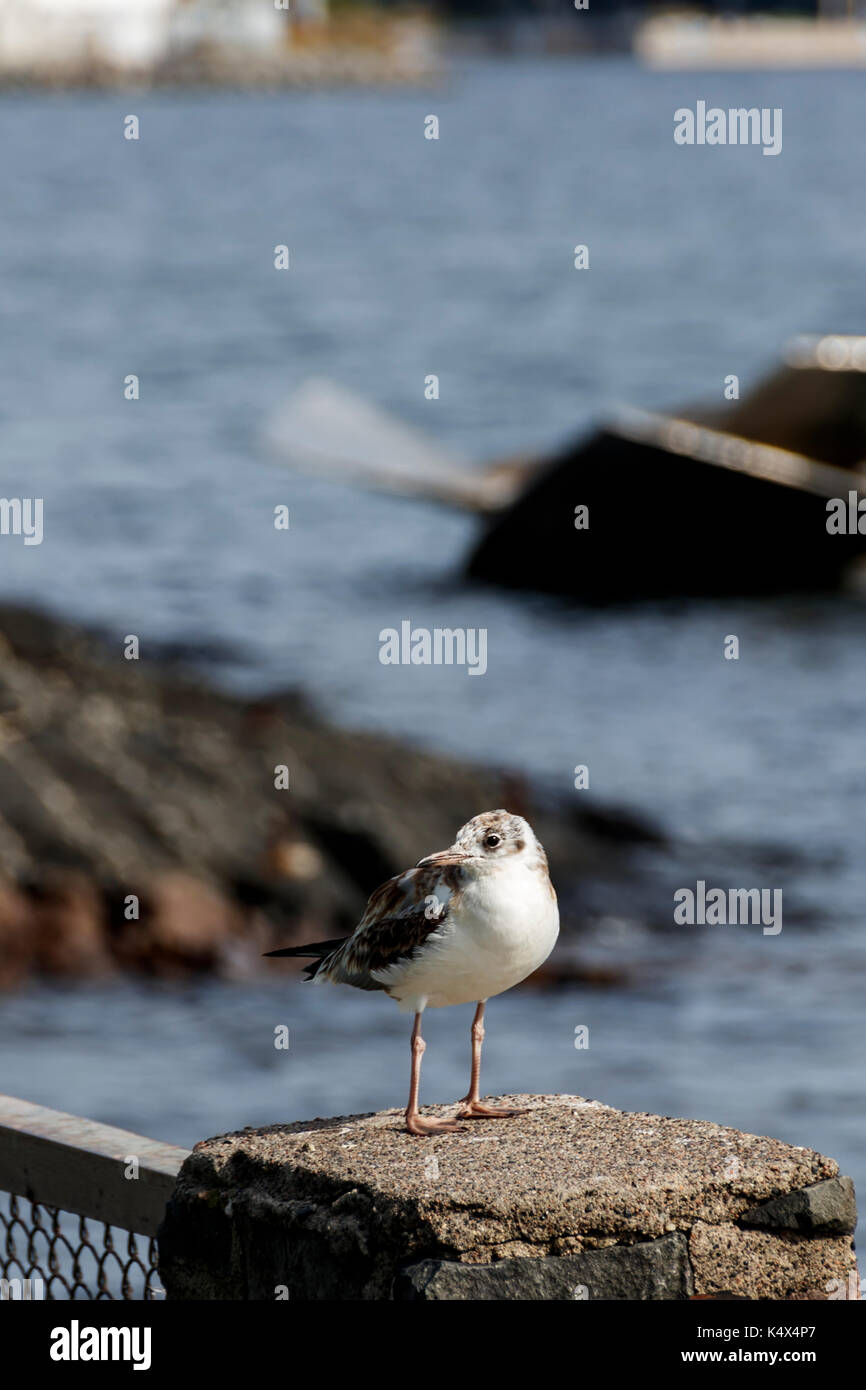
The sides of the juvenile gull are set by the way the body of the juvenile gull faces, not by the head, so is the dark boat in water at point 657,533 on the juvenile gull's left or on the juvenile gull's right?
on the juvenile gull's left

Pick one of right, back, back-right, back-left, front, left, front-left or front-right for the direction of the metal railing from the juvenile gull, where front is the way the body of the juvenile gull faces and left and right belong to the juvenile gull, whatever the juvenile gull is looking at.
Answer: back

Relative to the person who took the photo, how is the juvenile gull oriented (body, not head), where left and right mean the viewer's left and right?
facing the viewer and to the right of the viewer
